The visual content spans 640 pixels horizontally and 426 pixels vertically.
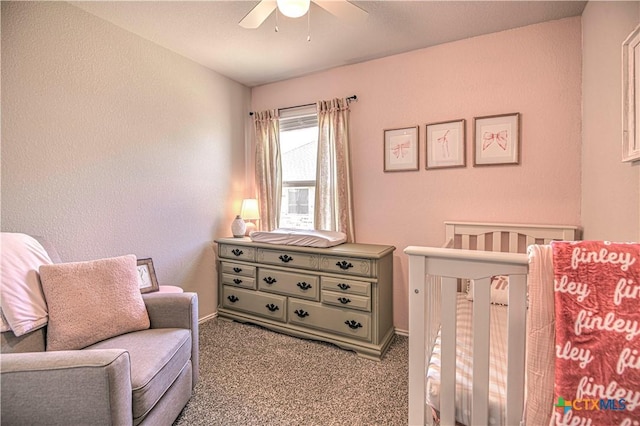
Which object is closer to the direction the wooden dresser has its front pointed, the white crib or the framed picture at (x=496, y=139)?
the white crib

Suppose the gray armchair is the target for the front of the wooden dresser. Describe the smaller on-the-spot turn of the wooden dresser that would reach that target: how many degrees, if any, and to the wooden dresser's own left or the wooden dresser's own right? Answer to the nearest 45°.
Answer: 0° — it already faces it

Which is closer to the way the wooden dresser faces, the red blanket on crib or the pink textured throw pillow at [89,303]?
the pink textured throw pillow

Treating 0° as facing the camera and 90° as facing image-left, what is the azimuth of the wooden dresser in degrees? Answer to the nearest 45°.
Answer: approximately 45°

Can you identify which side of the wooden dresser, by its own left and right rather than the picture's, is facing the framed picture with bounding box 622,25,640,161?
left
